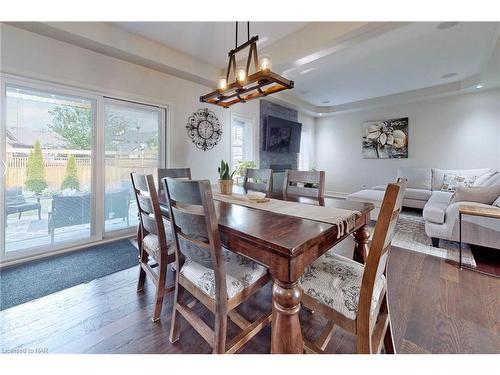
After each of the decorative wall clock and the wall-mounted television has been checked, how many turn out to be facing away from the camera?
0

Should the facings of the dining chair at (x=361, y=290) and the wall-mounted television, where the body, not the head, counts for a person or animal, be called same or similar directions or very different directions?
very different directions

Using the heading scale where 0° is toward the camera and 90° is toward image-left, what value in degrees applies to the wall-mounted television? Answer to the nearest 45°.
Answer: approximately 315°

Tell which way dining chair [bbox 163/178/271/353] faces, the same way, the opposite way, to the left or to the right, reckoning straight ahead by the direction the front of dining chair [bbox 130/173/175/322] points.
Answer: the same way

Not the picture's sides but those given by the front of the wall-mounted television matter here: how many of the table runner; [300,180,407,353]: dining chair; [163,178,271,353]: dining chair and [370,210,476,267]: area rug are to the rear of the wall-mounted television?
0

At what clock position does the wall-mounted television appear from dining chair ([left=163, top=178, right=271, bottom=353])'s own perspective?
The wall-mounted television is roughly at 11 o'clock from the dining chair.

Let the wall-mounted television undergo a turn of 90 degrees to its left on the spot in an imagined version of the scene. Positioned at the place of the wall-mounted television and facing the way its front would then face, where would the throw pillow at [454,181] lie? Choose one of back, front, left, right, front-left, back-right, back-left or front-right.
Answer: front-right

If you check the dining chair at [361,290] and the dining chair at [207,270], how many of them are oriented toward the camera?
0

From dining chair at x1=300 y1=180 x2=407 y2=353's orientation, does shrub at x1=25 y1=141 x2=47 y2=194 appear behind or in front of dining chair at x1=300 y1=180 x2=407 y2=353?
in front

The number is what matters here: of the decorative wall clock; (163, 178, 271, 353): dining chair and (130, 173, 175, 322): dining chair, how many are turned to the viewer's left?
0

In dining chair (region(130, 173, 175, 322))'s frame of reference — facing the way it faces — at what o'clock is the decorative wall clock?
The decorative wall clock is roughly at 11 o'clock from the dining chair.

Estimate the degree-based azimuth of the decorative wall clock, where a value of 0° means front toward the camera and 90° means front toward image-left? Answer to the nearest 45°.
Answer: approximately 315°

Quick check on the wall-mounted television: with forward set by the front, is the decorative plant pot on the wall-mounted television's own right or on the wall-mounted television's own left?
on the wall-mounted television's own right

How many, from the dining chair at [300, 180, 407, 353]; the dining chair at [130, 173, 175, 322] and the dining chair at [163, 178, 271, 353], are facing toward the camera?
0

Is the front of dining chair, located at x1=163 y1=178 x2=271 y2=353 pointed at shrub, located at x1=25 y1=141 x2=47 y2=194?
no

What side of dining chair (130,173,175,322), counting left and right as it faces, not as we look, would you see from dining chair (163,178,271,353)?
right

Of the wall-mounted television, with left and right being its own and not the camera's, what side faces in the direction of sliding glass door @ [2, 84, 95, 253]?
right

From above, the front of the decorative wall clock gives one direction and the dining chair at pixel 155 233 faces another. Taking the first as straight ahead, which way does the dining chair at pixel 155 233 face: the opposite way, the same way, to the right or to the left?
to the left

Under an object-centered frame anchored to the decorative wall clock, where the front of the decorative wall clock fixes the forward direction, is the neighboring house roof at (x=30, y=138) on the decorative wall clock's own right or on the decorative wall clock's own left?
on the decorative wall clock's own right

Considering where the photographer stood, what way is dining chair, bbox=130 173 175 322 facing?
facing away from the viewer and to the right of the viewer

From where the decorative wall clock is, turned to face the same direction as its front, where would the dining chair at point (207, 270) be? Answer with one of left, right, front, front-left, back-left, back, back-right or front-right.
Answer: front-right

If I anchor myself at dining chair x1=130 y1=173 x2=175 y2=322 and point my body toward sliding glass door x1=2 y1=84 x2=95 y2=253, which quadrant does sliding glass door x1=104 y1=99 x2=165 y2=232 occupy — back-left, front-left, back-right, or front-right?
front-right
